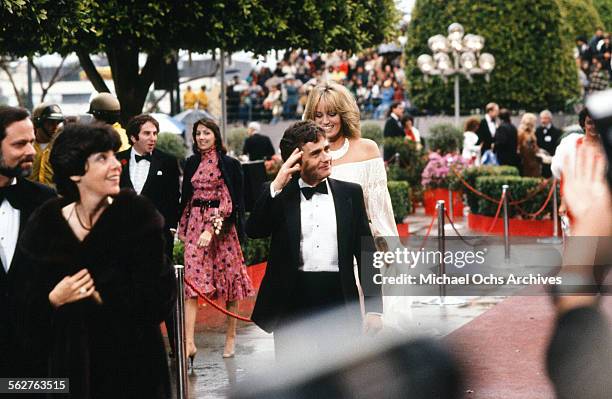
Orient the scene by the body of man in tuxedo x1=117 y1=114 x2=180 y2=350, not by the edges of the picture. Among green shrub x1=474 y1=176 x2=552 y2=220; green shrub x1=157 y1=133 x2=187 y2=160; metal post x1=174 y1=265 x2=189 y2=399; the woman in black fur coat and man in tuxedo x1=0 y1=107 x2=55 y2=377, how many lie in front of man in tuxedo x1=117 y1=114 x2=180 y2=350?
3

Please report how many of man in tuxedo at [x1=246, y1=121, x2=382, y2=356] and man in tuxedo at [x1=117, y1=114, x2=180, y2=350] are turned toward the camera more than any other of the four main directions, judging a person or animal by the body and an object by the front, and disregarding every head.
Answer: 2

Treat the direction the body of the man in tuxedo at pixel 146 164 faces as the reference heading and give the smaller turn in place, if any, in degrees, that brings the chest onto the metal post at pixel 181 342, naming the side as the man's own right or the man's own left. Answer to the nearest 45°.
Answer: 0° — they already face it

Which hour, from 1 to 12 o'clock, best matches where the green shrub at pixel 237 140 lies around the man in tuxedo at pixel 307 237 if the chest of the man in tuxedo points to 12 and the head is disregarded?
The green shrub is roughly at 6 o'clock from the man in tuxedo.

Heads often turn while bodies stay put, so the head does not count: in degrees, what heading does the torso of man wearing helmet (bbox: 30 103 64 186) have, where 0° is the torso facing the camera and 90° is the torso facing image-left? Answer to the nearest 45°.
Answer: approximately 315°

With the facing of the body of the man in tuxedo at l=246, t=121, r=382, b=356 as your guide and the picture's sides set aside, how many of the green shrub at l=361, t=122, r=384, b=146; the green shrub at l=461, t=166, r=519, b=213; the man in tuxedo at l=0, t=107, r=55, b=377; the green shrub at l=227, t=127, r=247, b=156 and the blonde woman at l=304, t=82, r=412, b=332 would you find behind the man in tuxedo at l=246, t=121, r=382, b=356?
4

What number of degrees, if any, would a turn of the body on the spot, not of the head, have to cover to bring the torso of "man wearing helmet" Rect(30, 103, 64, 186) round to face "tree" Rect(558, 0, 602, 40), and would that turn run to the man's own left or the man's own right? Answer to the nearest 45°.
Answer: approximately 90° to the man's own left

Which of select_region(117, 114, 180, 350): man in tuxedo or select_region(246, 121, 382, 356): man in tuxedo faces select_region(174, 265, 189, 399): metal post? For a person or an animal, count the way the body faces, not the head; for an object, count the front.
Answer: select_region(117, 114, 180, 350): man in tuxedo

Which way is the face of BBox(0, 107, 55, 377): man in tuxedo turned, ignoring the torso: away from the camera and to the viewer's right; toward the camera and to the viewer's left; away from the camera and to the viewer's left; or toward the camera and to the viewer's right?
toward the camera and to the viewer's right

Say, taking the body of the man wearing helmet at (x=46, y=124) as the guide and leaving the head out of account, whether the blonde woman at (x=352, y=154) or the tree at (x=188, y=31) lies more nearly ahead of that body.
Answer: the blonde woman
